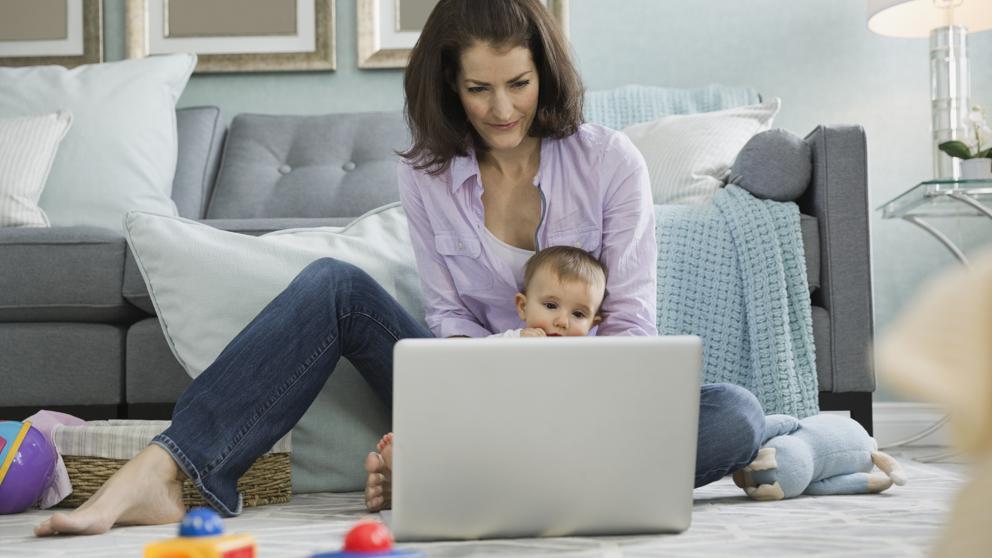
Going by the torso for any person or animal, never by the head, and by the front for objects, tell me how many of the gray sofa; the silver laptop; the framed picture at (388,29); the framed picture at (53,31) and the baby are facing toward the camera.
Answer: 4

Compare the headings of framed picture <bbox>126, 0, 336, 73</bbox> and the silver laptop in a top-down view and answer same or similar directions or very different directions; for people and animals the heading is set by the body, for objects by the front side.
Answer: very different directions

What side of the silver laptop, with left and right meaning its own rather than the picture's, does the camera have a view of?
back

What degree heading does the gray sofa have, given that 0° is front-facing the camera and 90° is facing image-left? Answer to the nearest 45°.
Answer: approximately 0°

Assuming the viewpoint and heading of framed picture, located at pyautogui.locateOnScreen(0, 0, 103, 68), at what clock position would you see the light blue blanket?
The light blue blanket is roughly at 10 o'clock from the framed picture.

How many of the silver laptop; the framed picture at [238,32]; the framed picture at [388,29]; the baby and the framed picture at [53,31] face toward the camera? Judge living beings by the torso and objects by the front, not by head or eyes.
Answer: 4
